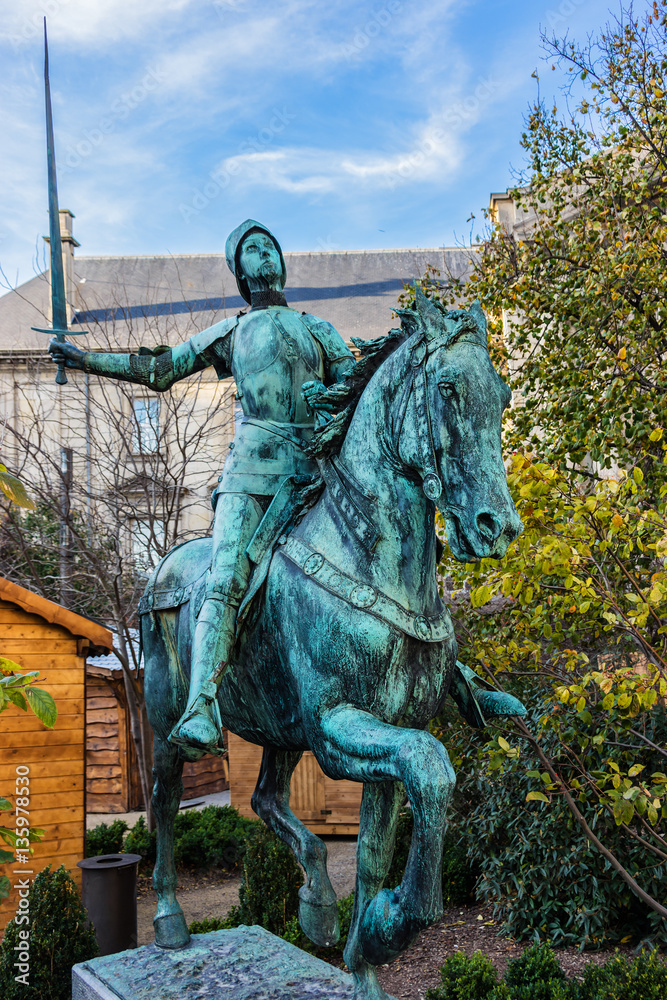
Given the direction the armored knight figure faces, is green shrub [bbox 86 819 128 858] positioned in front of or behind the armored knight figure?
behind

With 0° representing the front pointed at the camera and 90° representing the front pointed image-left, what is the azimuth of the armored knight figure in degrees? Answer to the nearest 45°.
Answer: approximately 315°

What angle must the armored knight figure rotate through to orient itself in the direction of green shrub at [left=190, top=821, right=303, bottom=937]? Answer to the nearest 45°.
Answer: approximately 135° to its left

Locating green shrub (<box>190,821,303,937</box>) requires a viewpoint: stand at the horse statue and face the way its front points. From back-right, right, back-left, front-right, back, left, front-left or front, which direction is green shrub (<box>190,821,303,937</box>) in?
back-left

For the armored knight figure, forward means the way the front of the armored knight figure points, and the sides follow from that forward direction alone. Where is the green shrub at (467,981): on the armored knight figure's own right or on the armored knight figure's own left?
on the armored knight figure's own left

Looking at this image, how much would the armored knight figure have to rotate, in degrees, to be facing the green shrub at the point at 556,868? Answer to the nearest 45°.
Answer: approximately 90° to its left

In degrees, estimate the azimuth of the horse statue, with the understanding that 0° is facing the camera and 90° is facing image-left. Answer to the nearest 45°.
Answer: approximately 315°

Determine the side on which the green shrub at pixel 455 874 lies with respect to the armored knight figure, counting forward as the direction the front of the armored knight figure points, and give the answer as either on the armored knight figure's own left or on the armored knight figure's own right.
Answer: on the armored knight figure's own left

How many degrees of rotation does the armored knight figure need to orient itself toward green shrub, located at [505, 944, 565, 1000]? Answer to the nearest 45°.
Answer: approximately 90° to its left
